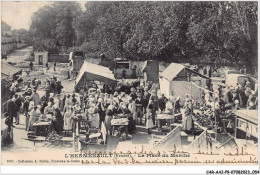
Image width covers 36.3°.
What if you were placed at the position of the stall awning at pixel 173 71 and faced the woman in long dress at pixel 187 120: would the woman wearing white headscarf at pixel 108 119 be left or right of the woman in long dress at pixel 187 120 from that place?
right
